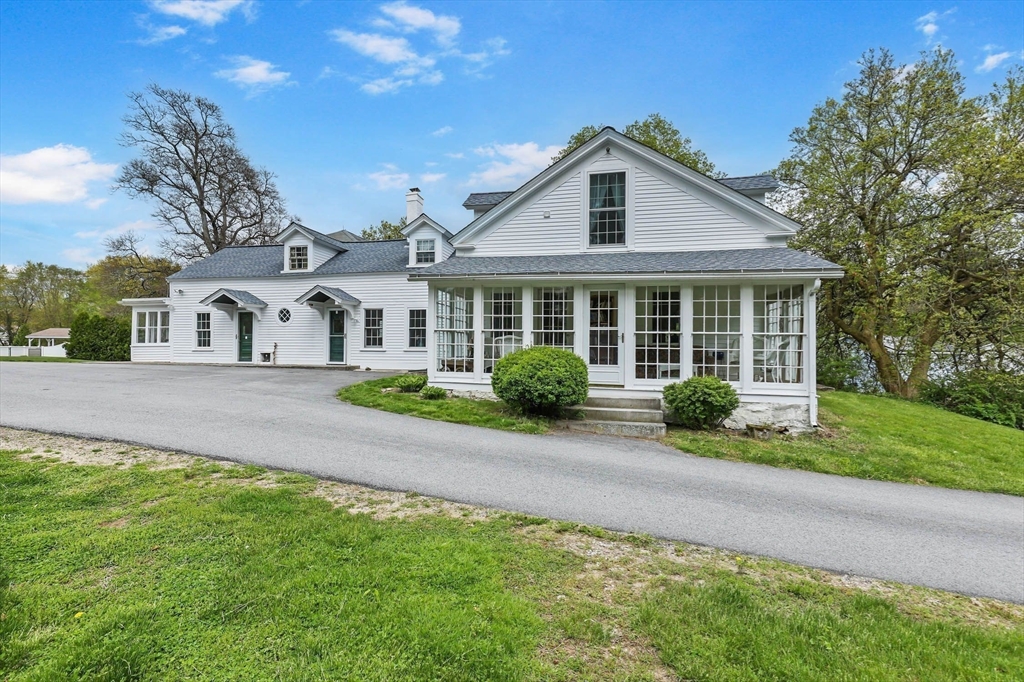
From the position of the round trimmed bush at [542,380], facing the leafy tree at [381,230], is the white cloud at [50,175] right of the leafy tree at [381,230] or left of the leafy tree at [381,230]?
left

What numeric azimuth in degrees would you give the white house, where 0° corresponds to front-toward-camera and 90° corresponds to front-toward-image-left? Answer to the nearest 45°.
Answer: approximately 0°

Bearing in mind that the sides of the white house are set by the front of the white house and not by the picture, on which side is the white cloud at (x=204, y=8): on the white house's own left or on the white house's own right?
on the white house's own right

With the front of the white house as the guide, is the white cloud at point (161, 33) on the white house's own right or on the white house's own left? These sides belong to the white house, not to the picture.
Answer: on the white house's own right

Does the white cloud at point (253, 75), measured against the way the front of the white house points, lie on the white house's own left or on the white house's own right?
on the white house's own right

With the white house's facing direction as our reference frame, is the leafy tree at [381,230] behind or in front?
behind

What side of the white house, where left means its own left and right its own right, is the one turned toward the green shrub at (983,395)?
left

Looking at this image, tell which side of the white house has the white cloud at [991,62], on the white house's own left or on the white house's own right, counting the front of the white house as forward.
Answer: on the white house's own left
